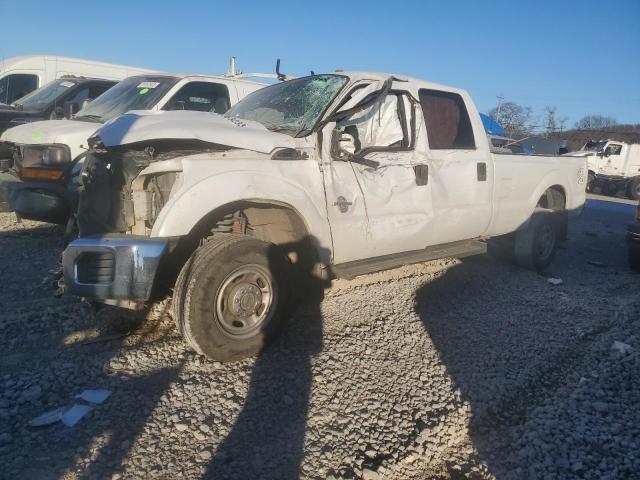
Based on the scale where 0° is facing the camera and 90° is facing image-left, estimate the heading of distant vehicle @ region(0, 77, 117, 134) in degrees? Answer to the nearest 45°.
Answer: approximately 45°

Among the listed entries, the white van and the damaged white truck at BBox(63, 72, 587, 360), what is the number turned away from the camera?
0

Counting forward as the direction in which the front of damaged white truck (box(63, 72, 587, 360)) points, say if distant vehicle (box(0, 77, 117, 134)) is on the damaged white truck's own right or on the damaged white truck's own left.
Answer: on the damaged white truck's own right

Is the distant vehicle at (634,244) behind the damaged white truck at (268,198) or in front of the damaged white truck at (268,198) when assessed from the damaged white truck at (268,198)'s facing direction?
behind

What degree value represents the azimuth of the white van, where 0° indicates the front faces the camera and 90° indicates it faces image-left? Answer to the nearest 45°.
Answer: approximately 45°

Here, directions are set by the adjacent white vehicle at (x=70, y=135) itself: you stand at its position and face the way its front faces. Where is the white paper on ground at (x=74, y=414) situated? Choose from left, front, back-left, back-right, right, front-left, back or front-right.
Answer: front-left

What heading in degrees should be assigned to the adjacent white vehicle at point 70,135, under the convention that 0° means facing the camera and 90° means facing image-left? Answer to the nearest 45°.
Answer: approximately 45°

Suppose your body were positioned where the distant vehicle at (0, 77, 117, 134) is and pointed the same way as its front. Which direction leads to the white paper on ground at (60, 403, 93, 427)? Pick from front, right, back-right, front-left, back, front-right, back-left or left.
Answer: front-left

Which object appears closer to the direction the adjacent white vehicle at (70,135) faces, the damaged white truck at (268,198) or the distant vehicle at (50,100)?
the damaged white truck

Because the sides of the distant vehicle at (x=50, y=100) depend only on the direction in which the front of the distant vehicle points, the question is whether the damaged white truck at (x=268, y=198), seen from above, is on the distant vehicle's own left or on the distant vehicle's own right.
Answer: on the distant vehicle's own left

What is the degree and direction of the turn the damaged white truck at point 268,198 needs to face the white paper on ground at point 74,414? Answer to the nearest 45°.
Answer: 0° — it already faces it

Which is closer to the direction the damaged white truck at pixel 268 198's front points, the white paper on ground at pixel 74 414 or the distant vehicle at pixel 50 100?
the white paper on ground

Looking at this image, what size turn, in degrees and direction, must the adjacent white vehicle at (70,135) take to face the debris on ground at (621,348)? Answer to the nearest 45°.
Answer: approximately 90° to its left

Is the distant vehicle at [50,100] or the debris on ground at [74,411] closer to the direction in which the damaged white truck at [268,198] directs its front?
the debris on ground

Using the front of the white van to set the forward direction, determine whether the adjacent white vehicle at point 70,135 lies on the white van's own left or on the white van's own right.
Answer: on the white van's own left
